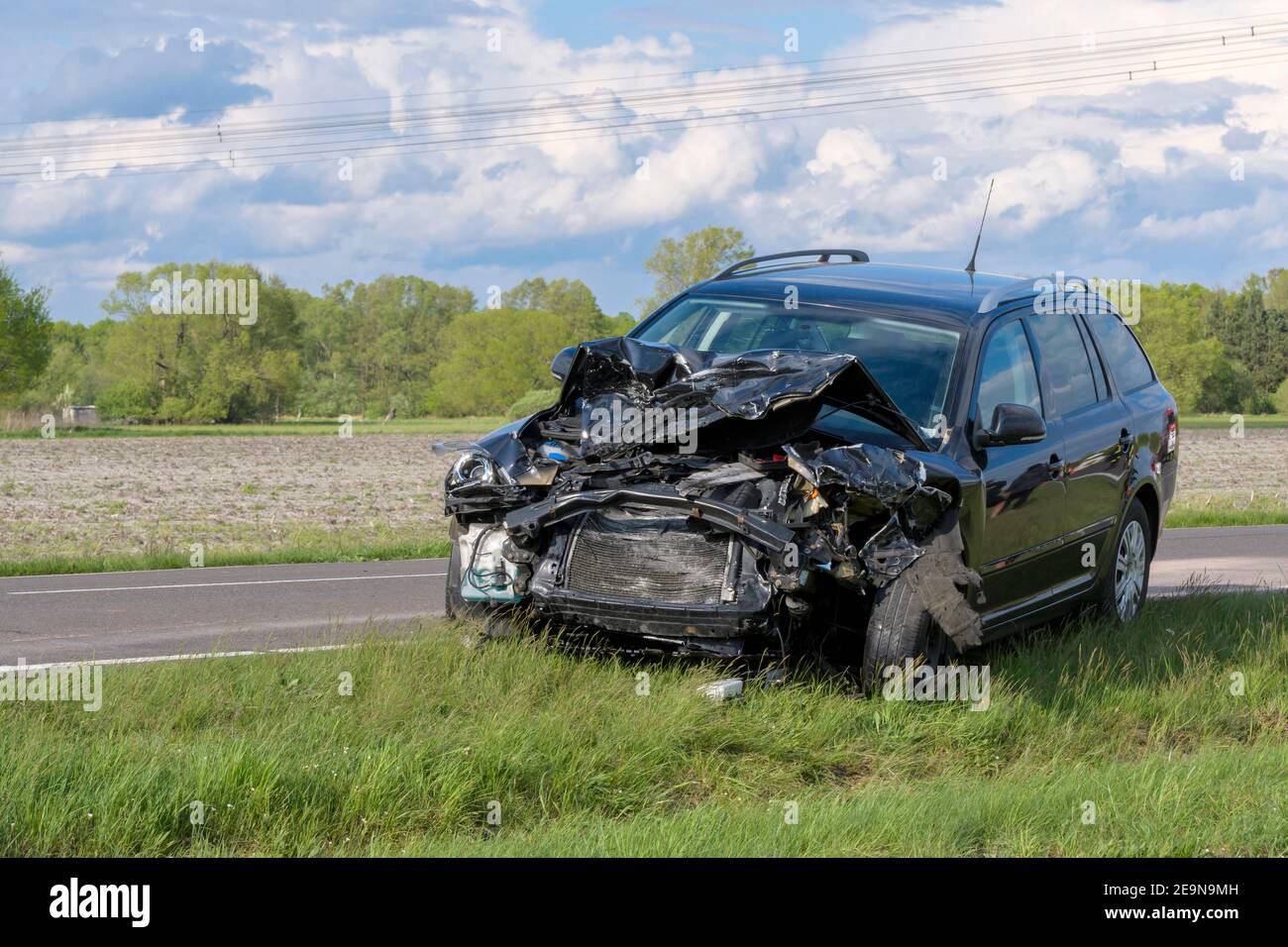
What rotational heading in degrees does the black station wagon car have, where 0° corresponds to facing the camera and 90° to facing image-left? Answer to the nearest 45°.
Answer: approximately 45°
